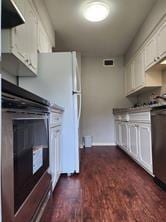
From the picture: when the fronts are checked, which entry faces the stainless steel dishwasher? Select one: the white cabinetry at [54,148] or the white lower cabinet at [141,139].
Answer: the white cabinetry

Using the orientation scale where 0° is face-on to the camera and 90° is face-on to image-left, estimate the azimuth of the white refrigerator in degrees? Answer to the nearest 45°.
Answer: approximately 270°

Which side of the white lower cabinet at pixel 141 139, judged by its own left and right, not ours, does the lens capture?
left

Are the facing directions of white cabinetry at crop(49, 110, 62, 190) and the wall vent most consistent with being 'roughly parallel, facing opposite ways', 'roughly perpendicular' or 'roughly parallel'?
roughly perpendicular

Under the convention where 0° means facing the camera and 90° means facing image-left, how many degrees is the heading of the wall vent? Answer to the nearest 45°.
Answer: approximately 0°

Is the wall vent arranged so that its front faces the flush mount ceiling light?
yes

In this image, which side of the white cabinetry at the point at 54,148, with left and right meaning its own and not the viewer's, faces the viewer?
right
